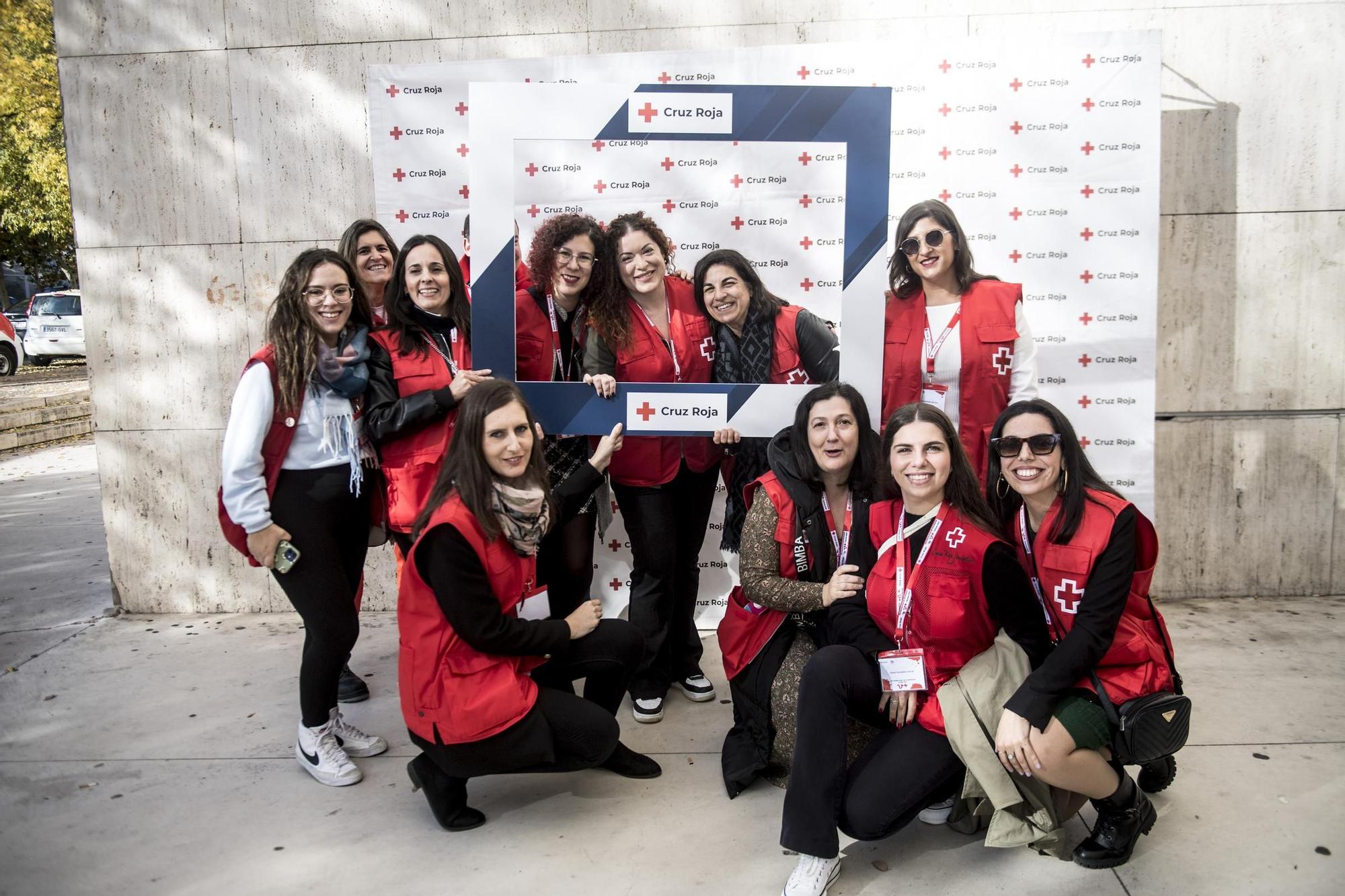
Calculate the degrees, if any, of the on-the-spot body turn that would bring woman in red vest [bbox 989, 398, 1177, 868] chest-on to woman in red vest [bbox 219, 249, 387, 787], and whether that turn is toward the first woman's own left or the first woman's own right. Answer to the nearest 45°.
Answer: approximately 45° to the first woman's own right

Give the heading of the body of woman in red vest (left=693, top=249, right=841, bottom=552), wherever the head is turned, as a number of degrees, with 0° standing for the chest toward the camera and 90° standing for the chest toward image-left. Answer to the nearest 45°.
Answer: approximately 45°

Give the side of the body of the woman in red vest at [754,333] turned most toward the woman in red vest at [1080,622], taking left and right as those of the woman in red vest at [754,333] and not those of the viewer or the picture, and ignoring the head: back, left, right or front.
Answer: left

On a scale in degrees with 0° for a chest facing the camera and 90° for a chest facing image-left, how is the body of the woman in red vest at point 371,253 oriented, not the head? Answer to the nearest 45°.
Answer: approximately 0°
